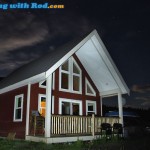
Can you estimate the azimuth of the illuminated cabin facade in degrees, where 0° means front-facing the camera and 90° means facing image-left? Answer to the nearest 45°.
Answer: approximately 315°
